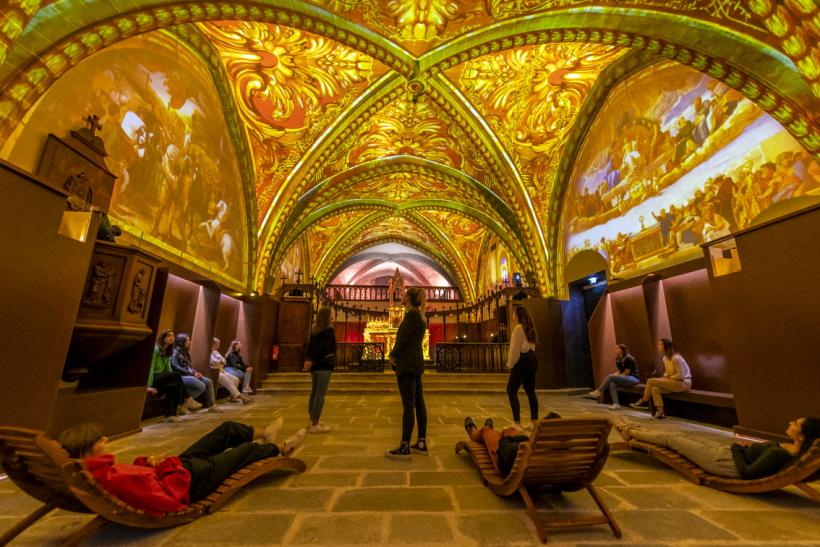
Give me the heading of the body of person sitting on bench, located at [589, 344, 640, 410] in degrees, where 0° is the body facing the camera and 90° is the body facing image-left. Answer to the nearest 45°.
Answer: approximately 90°

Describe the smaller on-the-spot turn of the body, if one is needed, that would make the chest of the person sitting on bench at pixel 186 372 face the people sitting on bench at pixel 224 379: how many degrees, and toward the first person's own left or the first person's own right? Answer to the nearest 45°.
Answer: approximately 45° to the first person's own left

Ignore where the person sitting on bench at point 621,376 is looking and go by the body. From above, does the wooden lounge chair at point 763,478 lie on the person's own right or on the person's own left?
on the person's own left

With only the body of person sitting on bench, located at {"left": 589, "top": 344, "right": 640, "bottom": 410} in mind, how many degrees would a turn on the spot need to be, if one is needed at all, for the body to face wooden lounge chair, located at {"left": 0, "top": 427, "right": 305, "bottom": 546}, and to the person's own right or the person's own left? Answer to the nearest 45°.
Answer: approximately 90° to the person's own left

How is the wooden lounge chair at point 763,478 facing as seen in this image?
to the viewer's left

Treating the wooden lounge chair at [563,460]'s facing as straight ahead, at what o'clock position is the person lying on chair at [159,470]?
The person lying on chair is roughly at 10 o'clock from the wooden lounge chair.

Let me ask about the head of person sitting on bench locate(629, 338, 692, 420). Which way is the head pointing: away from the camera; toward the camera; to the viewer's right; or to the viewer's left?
to the viewer's left

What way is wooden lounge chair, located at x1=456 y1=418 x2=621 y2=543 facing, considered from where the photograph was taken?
facing away from the viewer and to the left of the viewer

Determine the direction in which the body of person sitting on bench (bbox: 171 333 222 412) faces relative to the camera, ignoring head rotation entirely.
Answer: to the viewer's right

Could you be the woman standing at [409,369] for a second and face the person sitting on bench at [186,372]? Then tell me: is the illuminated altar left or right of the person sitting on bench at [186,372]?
right

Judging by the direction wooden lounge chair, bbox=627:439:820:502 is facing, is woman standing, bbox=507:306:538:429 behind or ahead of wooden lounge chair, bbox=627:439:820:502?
ahead

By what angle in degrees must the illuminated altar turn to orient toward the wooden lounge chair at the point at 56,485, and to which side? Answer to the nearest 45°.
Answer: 0° — it already faces it

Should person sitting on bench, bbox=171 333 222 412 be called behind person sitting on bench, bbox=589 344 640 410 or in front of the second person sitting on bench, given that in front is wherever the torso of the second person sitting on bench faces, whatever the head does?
in front

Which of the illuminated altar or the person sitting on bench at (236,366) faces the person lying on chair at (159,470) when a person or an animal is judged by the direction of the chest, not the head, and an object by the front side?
the illuminated altar
